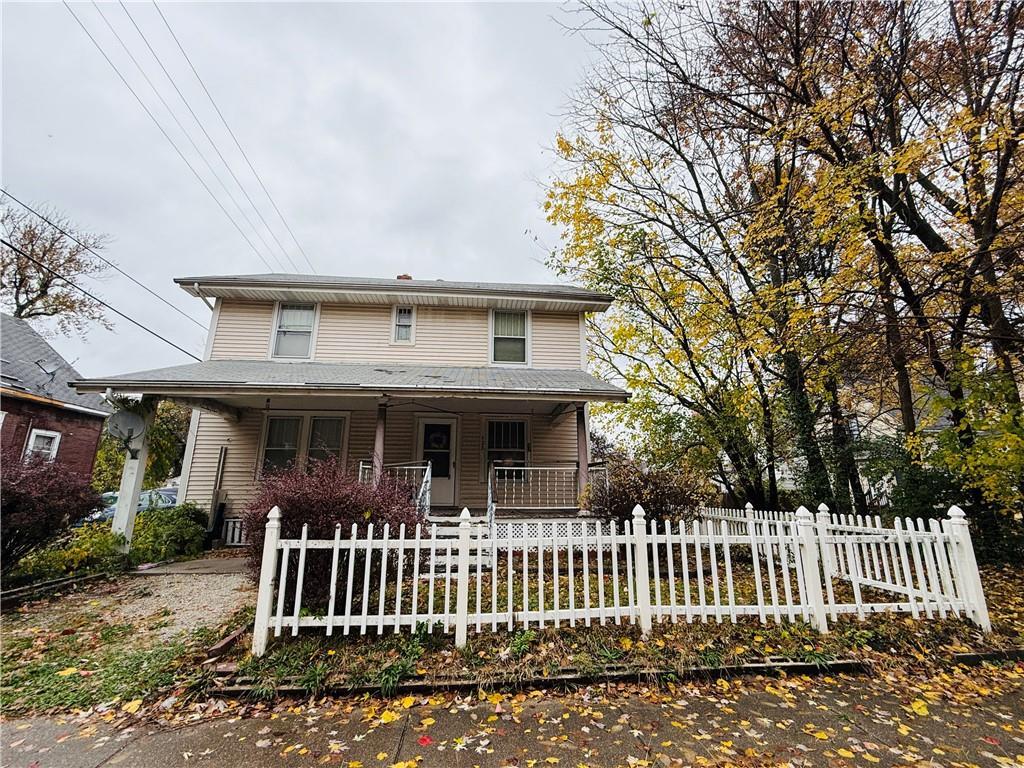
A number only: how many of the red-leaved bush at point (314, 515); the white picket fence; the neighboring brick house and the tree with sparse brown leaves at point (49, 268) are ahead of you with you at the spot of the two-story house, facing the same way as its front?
2

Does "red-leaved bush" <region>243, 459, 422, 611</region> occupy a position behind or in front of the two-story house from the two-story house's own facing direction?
in front

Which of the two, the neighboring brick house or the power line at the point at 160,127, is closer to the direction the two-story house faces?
the power line

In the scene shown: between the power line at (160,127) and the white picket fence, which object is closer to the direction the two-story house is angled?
the white picket fence

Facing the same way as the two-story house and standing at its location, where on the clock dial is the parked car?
The parked car is roughly at 4 o'clock from the two-story house.

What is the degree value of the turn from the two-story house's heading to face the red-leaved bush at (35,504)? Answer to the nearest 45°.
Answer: approximately 45° to its right

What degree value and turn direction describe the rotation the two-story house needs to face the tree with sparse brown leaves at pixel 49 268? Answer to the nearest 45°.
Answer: approximately 135° to its right

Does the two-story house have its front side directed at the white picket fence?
yes

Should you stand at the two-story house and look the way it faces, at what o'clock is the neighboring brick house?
The neighboring brick house is roughly at 4 o'clock from the two-story house.

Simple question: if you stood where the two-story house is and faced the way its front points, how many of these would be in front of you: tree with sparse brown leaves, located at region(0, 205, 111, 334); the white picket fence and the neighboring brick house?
1

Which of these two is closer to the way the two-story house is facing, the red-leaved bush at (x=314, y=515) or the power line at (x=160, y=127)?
the red-leaved bush

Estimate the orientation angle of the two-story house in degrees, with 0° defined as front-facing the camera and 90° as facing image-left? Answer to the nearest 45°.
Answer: approximately 0°
